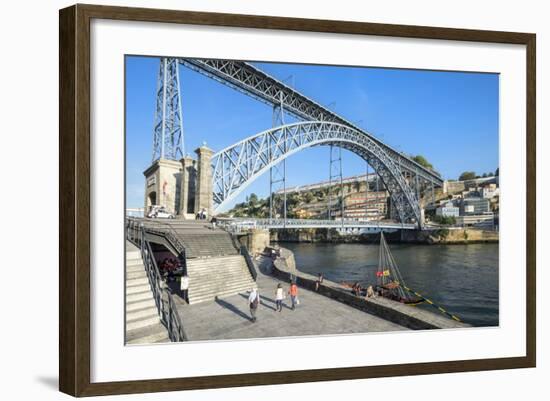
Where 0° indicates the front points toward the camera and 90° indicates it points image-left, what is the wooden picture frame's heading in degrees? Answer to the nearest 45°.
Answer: approximately 315°
